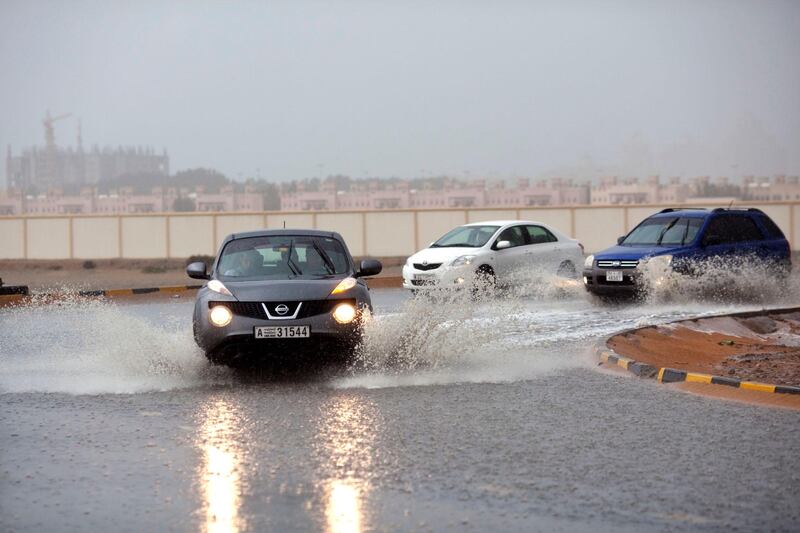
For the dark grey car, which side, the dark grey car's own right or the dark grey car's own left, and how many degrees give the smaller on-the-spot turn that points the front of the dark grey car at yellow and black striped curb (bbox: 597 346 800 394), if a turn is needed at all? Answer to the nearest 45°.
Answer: approximately 90° to the dark grey car's own left

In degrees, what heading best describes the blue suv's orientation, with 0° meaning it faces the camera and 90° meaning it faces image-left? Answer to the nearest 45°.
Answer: approximately 45°

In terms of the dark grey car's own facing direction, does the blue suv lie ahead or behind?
behind

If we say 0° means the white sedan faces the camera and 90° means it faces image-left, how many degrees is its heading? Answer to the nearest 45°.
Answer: approximately 45°

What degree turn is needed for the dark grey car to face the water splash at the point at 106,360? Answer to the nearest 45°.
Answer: approximately 45° to its right
